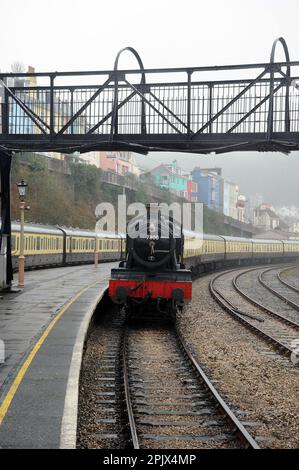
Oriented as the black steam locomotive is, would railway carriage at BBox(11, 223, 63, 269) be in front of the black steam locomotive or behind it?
behind

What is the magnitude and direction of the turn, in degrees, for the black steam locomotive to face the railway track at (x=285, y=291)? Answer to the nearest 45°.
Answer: approximately 135° to its left

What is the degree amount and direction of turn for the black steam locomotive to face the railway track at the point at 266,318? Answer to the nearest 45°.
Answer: approximately 135° to its left

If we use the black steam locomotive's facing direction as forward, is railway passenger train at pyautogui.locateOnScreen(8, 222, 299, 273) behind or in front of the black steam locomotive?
behind

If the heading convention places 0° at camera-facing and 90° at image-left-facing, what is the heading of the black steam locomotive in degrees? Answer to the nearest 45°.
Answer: approximately 0°
